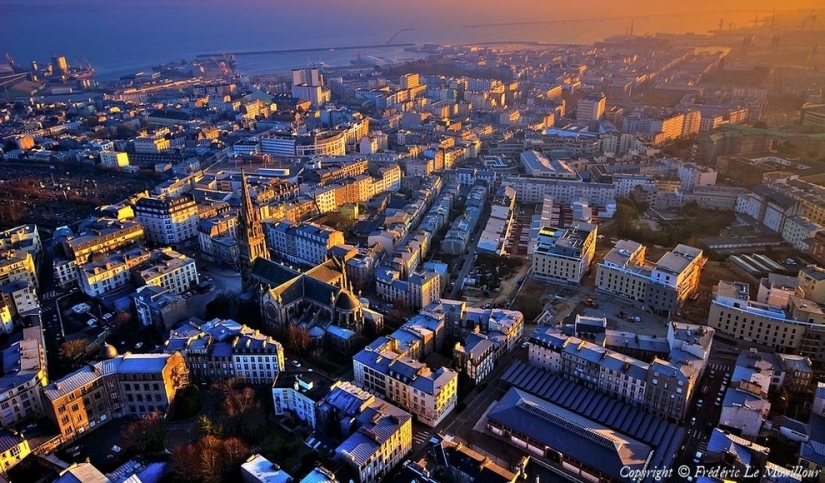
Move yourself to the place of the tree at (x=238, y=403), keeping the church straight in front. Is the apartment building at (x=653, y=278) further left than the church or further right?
right

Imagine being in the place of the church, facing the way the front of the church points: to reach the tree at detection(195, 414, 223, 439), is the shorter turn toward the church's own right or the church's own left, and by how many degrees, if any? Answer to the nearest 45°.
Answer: approximately 90° to the church's own left

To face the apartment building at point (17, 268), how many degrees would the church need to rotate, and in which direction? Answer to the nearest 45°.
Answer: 0° — it already faces it

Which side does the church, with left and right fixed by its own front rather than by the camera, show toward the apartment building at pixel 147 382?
left

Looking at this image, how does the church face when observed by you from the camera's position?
facing away from the viewer and to the left of the viewer

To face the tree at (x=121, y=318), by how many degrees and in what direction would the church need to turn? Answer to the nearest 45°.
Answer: approximately 45° to its left

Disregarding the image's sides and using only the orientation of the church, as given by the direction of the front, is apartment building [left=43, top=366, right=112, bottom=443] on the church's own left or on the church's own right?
on the church's own left

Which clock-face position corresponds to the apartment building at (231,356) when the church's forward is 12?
The apartment building is roughly at 9 o'clock from the church.

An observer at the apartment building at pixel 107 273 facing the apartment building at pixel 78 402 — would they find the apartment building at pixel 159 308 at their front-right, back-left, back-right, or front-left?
front-left

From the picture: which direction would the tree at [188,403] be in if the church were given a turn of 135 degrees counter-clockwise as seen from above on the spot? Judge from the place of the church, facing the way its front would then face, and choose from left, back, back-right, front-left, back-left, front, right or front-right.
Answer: front-right

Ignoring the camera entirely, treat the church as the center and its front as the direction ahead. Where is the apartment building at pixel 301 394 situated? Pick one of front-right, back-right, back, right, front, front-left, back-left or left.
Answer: back-left

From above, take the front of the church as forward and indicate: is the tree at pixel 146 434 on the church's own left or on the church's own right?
on the church's own left

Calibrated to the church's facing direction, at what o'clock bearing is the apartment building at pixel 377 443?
The apartment building is roughly at 7 o'clock from the church.

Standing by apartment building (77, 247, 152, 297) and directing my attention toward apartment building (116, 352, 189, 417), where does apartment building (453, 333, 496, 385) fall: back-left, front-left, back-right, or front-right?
front-left

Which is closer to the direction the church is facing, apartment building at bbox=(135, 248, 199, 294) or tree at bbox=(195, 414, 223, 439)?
the apartment building

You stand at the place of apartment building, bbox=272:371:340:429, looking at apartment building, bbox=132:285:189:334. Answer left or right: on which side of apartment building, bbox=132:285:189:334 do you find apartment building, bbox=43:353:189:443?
left
